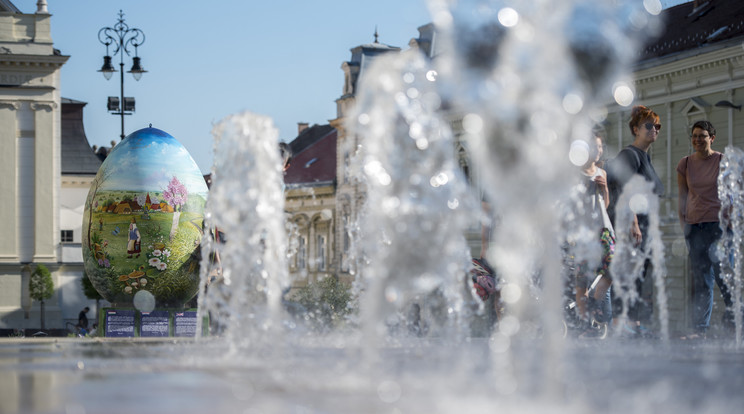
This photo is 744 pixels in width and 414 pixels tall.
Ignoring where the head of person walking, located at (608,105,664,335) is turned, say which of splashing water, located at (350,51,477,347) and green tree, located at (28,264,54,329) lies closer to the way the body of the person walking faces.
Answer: the splashing water
